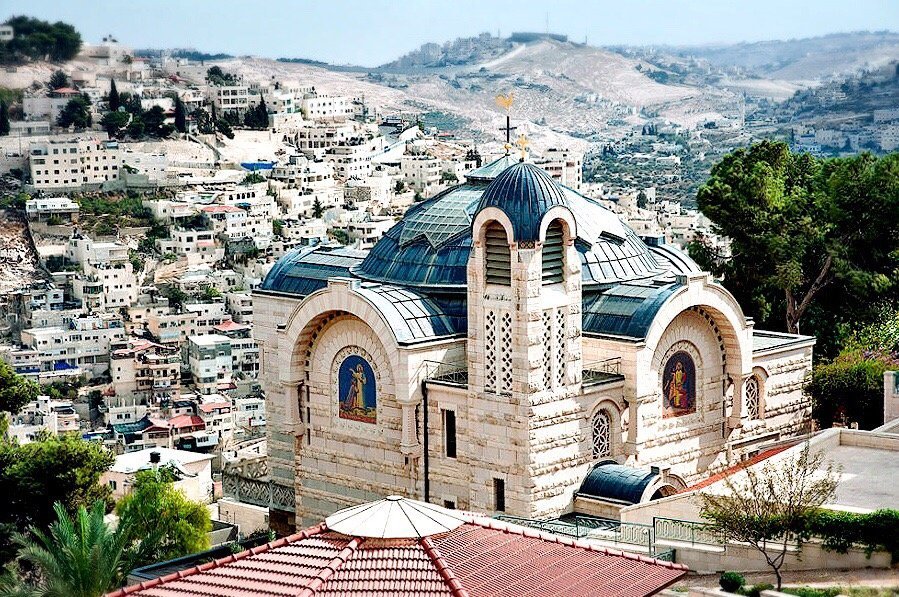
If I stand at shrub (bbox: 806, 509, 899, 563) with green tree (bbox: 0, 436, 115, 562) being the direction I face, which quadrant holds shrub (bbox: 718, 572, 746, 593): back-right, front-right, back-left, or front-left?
front-left

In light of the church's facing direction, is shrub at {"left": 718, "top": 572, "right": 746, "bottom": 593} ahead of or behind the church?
ahead

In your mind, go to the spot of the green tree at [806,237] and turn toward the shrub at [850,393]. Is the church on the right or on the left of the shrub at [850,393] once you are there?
right

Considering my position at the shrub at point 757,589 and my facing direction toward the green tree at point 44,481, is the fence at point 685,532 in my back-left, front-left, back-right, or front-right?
front-right

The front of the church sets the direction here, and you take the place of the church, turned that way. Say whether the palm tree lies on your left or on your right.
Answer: on your right

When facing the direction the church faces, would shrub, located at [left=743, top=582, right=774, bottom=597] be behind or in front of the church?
in front
